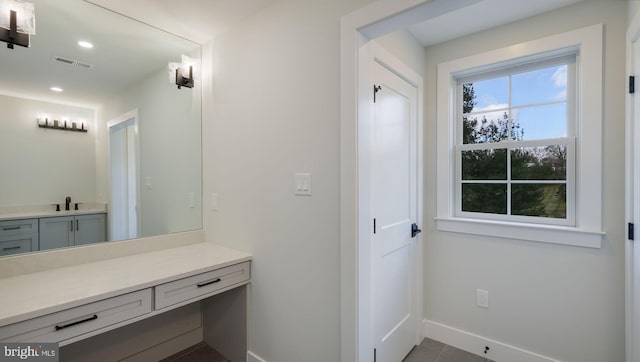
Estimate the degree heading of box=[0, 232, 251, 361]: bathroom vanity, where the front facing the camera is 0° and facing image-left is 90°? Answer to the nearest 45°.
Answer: approximately 315°

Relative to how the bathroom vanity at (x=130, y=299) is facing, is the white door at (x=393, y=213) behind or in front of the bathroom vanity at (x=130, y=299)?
in front

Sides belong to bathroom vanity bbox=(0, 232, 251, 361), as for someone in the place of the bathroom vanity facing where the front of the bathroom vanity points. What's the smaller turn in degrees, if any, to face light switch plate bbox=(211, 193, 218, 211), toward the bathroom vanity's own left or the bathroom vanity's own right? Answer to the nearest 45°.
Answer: approximately 90° to the bathroom vanity's own left

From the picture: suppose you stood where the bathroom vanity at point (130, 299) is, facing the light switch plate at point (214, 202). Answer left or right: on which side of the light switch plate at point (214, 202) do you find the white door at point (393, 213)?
right

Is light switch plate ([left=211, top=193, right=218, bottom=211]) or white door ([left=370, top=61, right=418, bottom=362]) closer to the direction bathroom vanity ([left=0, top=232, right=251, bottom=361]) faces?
the white door
